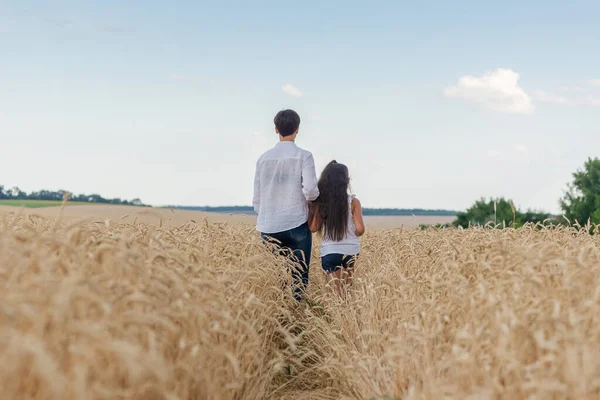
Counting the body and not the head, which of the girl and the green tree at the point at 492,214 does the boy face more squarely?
the green tree

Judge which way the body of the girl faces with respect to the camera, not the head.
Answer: away from the camera

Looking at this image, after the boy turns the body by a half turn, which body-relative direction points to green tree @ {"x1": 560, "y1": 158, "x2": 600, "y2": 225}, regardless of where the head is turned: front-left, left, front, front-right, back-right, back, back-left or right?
back-left

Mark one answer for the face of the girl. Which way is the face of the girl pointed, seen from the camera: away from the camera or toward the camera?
away from the camera

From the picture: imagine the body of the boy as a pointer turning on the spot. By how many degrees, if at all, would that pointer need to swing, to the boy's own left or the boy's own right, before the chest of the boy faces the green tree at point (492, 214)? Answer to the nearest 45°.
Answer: approximately 45° to the boy's own right

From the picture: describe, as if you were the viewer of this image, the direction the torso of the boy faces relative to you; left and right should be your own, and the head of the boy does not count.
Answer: facing away from the viewer

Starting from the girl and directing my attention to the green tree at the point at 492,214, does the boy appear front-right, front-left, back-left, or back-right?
back-left

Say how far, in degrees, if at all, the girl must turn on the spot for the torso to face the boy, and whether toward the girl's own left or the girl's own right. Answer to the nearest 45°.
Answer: approximately 135° to the girl's own left

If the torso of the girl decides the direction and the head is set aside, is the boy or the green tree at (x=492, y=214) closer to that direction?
the green tree

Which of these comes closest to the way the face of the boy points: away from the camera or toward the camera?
away from the camera

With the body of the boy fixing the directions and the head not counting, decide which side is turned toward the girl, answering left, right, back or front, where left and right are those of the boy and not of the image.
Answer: right
